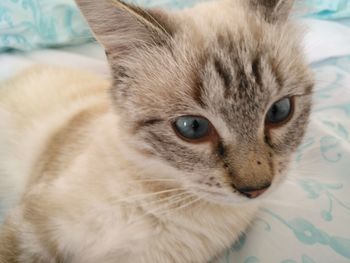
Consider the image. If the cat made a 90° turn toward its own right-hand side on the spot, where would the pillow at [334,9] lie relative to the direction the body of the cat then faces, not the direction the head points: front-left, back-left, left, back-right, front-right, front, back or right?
back
